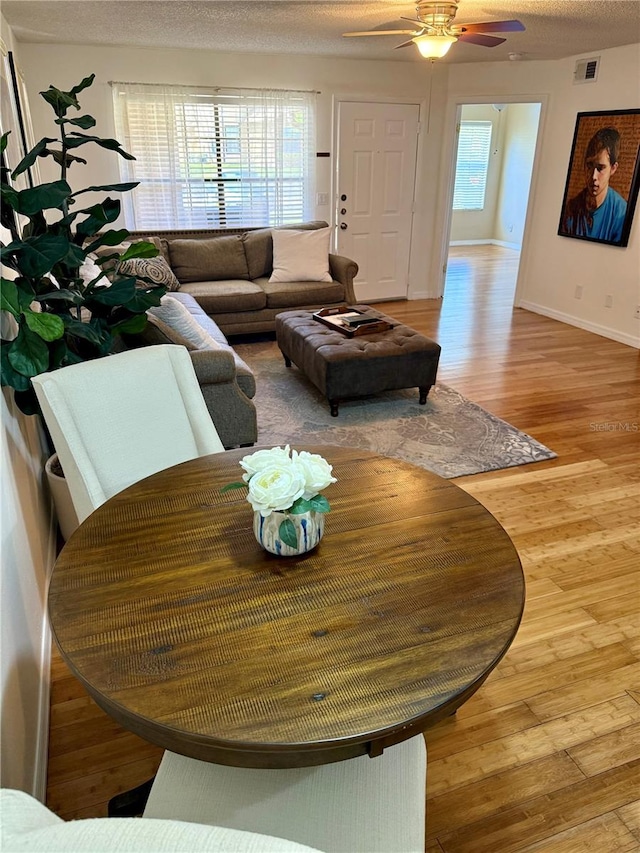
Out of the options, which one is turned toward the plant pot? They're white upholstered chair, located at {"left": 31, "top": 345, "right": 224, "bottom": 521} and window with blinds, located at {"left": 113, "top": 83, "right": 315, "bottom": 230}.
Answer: the window with blinds

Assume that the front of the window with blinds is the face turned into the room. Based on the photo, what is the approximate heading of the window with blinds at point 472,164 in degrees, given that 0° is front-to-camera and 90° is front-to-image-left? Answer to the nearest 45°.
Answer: approximately 0°

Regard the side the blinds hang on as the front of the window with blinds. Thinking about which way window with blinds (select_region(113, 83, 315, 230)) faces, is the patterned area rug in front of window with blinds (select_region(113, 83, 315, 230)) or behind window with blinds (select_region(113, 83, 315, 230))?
in front

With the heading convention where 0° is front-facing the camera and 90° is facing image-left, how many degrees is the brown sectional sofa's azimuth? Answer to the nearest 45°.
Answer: approximately 0°

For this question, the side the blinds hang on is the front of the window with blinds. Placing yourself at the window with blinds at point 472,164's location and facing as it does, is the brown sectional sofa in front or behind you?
in front

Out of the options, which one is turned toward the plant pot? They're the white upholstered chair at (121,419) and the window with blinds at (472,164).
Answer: the window with blinds

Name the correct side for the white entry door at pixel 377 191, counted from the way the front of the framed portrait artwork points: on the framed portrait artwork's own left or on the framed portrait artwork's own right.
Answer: on the framed portrait artwork's own right

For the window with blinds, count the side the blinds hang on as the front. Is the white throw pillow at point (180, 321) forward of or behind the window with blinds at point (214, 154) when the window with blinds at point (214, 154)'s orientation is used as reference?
forward

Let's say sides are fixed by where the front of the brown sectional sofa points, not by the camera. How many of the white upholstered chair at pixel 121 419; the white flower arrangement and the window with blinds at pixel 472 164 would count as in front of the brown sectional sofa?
2

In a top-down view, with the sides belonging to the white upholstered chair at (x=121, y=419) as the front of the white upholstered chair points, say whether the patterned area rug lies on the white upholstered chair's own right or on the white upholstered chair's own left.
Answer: on the white upholstered chair's own left

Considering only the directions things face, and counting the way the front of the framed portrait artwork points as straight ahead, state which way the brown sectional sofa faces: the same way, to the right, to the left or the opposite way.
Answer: to the left
